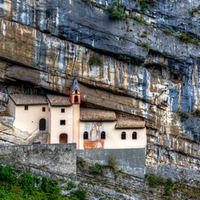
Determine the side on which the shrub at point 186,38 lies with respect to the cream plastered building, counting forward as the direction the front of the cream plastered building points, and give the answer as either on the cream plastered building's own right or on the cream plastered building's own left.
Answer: on the cream plastered building's own left

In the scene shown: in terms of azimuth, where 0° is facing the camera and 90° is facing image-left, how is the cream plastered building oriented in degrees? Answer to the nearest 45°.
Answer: approximately 0°

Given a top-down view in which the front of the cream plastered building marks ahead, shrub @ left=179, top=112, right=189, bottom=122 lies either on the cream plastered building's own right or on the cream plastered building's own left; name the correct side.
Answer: on the cream plastered building's own left

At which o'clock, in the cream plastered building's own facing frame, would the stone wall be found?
The stone wall is roughly at 1 o'clock from the cream plastered building.
